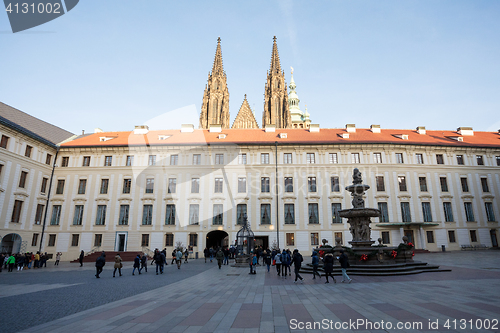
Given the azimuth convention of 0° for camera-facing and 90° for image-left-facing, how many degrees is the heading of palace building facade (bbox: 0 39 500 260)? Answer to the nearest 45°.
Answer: approximately 0°
